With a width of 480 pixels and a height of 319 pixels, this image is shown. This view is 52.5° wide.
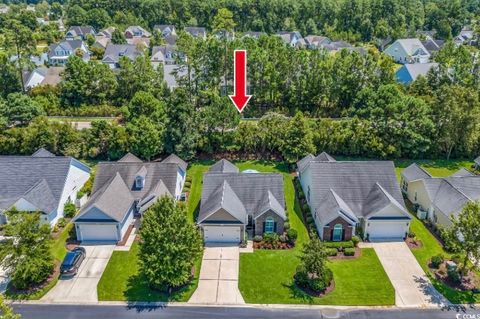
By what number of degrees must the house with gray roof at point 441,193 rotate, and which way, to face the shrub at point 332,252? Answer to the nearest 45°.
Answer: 0° — it already faces it

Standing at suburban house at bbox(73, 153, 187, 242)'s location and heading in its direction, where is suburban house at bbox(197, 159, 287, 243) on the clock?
suburban house at bbox(197, 159, 287, 243) is roughly at 10 o'clock from suburban house at bbox(73, 153, 187, 242).

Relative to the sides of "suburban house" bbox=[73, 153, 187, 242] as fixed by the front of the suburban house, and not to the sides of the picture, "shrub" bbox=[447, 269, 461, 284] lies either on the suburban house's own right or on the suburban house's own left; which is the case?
on the suburban house's own left

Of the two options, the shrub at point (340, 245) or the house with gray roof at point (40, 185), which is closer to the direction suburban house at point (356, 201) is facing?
the shrub

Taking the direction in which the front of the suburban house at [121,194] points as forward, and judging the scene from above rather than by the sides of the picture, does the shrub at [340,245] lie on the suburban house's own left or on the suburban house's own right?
on the suburban house's own left

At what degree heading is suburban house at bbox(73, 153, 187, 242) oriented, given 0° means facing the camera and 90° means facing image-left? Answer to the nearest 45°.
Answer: approximately 0°

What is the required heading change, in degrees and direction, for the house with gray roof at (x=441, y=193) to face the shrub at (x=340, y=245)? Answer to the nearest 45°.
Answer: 0° — it already faces it

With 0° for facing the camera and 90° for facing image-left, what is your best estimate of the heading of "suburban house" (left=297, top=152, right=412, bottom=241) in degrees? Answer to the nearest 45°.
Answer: approximately 0°
